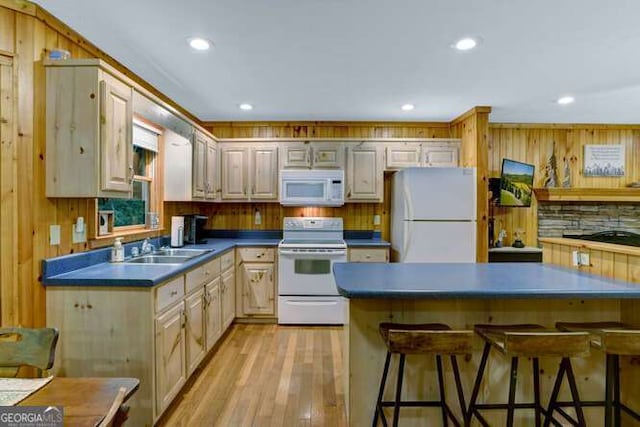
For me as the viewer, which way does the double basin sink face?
facing to the right of the viewer

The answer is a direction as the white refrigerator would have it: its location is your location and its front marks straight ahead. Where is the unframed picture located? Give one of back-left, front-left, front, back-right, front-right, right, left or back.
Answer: back-left

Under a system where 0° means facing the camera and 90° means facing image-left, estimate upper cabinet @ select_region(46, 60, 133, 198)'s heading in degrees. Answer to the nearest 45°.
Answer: approximately 315°

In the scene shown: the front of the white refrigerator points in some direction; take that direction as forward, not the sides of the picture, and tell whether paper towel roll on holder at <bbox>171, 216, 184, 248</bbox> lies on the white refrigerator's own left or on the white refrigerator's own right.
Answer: on the white refrigerator's own right

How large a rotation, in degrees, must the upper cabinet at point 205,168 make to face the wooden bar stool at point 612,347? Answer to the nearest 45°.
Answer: approximately 45° to its right

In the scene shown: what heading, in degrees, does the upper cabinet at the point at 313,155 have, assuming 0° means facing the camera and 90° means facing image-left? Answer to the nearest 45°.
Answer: approximately 0°

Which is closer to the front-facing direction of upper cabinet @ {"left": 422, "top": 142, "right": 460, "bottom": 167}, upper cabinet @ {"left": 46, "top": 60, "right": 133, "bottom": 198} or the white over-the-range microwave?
the upper cabinet

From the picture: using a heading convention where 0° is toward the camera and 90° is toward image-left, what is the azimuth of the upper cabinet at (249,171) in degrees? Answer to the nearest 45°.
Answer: approximately 0°

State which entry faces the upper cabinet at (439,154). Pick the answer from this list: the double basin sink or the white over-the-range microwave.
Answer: the double basin sink

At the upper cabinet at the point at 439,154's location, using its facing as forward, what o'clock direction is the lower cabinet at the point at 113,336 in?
The lower cabinet is roughly at 1 o'clock from the upper cabinet.

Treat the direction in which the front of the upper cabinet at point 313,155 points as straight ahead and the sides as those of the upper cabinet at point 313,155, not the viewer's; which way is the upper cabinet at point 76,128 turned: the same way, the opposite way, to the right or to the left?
to the left
